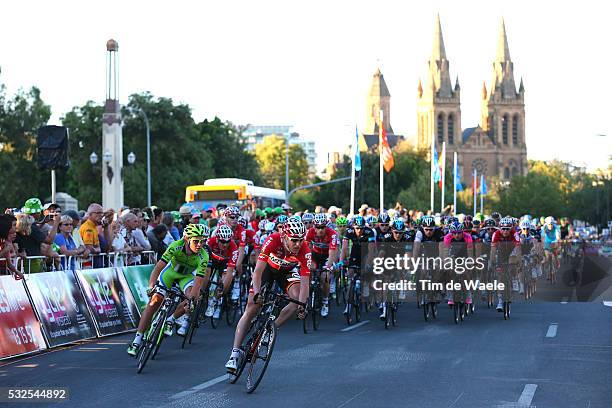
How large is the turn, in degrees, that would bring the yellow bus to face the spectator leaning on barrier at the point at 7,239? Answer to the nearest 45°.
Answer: approximately 45° to its left

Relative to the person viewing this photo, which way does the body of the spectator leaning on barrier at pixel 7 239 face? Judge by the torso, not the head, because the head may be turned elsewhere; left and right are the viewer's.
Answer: facing to the right of the viewer

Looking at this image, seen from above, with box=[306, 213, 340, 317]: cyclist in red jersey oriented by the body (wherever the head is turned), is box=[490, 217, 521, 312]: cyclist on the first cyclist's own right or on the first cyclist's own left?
on the first cyclist's own left

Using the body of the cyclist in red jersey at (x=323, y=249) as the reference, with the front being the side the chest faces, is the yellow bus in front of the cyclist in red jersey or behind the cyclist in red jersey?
behind

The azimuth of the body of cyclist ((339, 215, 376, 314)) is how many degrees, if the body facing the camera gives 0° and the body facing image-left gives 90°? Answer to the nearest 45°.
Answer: approximately 0°

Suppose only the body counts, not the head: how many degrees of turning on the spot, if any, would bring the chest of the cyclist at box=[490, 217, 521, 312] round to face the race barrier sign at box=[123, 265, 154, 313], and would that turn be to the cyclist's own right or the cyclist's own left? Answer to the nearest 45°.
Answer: approximately 45° to the cyclist's own right
